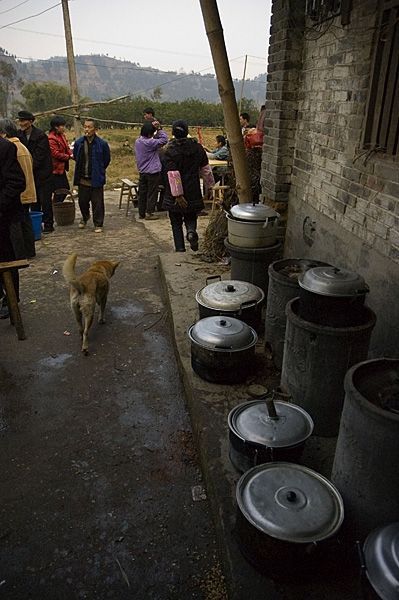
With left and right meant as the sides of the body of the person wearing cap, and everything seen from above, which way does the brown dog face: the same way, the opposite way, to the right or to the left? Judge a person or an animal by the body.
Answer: the opposite way

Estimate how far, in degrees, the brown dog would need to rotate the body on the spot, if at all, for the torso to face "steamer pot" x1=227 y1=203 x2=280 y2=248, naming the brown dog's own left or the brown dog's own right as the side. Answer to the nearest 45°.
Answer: approximately 45° to the brown dog's own right

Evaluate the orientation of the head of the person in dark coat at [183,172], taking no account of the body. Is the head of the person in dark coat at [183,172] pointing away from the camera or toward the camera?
away from the camera

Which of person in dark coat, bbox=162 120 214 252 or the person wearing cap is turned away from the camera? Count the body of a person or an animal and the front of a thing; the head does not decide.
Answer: the person in dark coat

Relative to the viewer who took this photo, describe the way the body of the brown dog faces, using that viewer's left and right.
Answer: facing away from the viewer and to the right of the viewer

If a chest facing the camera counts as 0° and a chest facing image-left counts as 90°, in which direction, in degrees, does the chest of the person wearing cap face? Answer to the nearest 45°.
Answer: approximately 45°

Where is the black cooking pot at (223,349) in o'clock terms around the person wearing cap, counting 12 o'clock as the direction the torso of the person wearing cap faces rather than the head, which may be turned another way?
The black cooking pot is roughly at 10 o'clock from the person wearing cap.

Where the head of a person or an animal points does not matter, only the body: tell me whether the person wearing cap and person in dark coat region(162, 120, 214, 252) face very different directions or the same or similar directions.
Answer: very different directions

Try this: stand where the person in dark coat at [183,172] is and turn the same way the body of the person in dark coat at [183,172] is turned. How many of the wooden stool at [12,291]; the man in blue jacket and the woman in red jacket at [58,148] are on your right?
0

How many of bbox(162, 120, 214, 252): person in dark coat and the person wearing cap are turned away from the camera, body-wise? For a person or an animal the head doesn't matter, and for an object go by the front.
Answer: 1

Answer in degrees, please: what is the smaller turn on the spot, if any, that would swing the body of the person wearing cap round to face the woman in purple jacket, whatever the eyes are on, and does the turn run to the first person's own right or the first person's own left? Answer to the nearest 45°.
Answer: approximately 135° to the first person's own left

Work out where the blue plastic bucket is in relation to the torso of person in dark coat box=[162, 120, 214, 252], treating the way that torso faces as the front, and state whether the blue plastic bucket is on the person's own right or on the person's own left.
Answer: on the person's own left

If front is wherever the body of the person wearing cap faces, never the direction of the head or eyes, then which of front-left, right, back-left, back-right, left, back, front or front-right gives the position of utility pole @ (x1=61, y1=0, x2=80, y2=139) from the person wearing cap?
back-right

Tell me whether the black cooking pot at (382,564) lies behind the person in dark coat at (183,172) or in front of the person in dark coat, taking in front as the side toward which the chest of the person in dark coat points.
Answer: behind

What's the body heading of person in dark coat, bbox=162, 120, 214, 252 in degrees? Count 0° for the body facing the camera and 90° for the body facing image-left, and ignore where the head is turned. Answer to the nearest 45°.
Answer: approximately 180°

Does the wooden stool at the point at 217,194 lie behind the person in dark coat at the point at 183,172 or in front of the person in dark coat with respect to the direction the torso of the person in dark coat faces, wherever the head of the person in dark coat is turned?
in front
